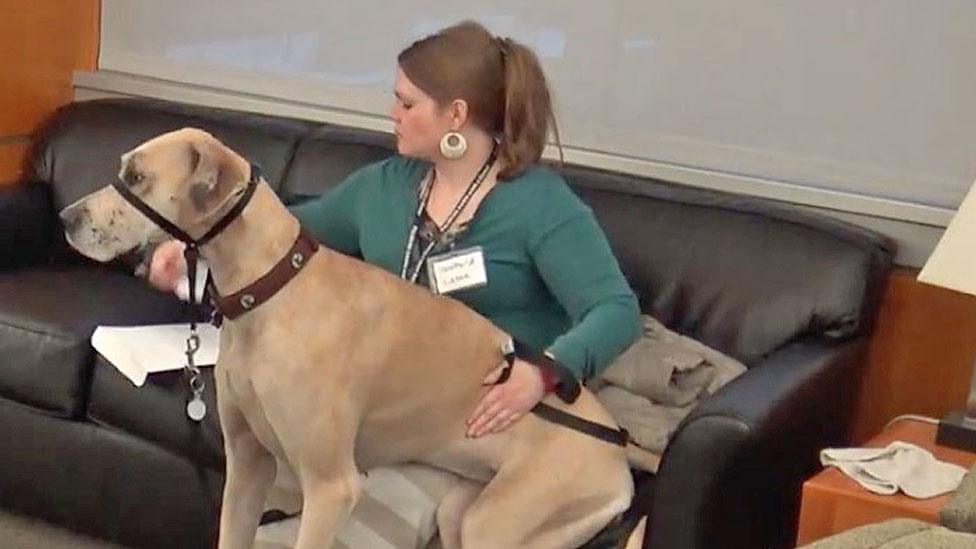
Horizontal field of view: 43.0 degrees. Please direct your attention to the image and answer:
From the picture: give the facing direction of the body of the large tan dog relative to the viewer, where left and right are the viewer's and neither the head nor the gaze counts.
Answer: facing to the left of the viewer

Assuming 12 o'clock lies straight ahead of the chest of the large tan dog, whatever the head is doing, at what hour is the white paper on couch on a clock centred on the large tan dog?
The white paper on couch is roughly at 2 o'clock from the large tan dog.

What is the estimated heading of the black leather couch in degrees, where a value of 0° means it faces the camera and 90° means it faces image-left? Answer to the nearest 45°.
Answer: approximately 45°

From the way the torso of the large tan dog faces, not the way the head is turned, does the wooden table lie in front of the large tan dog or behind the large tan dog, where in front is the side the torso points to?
behind

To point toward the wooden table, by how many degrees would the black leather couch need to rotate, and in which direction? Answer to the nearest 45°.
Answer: approximately 90° to its left
